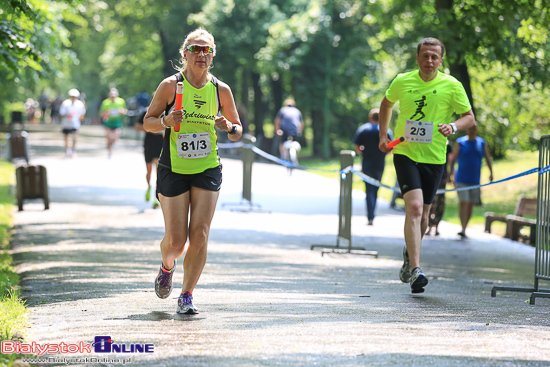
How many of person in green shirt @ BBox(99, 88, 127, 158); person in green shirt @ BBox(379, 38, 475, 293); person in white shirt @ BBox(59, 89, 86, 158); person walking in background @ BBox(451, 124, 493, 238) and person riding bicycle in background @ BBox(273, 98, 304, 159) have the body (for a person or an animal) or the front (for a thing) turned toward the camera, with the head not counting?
3

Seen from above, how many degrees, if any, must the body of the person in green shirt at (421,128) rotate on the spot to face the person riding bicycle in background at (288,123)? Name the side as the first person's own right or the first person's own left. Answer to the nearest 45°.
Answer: approximately 180°

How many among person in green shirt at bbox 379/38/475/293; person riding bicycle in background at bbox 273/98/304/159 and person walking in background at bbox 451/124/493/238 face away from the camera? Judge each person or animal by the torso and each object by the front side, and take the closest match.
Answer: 2

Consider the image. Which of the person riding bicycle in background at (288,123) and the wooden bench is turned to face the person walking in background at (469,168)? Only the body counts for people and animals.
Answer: the wooden bench

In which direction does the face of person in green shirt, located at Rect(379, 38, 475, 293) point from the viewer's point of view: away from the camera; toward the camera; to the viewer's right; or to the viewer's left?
toward the camera

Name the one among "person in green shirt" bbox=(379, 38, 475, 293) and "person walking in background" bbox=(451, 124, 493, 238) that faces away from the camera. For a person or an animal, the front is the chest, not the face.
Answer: the person walking in background

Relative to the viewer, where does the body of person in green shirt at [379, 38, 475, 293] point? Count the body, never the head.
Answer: toward the camera

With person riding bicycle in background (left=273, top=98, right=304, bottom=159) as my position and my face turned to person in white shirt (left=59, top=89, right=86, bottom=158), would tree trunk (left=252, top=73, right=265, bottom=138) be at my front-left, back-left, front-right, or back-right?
front-right

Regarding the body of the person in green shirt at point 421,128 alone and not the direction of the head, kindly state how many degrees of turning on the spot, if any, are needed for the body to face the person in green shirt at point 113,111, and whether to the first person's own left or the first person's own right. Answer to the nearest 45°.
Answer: approximately 135° to the first person's own right

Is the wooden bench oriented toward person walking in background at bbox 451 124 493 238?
yes

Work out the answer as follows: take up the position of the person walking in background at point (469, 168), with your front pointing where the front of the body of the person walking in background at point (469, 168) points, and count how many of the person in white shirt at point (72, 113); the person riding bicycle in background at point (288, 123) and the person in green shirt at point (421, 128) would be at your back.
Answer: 1

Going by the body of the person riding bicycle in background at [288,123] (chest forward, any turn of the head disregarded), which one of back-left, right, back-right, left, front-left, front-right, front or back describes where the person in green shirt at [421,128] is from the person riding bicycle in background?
back

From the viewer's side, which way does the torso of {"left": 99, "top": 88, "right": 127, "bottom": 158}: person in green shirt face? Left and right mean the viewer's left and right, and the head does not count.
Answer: facing the viewer

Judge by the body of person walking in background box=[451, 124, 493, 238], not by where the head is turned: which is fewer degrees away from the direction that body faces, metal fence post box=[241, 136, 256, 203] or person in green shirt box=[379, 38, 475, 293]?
the metal fence post

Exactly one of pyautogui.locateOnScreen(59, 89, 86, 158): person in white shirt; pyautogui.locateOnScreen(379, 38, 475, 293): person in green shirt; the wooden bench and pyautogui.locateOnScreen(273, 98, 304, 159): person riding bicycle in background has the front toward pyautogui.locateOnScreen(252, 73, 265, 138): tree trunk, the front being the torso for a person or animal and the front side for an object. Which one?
the person riding bicycle in background

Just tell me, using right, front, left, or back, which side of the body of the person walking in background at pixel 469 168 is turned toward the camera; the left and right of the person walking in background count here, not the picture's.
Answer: back

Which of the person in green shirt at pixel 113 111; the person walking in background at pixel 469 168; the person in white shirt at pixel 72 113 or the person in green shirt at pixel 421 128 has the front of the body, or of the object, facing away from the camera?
the person walking in background

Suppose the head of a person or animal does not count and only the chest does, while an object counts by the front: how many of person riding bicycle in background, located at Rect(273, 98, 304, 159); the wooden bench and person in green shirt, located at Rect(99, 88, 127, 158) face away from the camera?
1

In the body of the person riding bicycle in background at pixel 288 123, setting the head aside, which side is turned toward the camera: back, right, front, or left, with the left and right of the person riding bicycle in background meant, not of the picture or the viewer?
back
